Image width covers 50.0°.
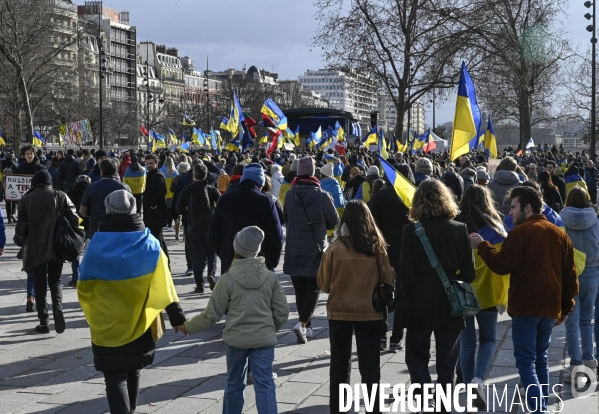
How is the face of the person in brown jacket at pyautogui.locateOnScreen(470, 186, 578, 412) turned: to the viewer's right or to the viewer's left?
to the viewer's left

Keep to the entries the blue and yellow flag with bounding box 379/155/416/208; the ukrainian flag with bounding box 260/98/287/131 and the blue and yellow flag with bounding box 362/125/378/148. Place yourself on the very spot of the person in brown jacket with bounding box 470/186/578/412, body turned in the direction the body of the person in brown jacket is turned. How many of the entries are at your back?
0

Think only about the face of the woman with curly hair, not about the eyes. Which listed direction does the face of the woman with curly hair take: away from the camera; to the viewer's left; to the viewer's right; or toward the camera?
away from the camera

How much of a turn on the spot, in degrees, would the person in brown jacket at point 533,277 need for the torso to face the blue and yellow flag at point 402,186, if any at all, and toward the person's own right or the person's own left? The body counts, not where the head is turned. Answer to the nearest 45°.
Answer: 0° — they already face it

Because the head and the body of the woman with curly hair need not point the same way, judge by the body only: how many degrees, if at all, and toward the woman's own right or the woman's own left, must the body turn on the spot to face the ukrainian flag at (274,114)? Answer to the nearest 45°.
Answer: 0° — they already face it

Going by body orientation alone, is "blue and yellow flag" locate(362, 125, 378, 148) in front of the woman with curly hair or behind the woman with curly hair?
in front

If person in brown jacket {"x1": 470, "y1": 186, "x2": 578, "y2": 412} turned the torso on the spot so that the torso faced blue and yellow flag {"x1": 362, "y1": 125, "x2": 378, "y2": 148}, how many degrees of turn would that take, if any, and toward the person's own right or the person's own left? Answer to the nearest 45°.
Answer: approximately 45° to the person's own right

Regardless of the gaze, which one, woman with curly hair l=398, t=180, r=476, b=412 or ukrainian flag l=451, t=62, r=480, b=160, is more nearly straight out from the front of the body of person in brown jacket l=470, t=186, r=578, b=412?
the ukrainian flag

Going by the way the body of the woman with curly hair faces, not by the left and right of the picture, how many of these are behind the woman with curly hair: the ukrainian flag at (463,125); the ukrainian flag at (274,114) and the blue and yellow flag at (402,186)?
0

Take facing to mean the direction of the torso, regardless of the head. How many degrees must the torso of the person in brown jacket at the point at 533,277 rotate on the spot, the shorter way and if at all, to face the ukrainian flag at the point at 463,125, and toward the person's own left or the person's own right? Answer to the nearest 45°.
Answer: approximately 45° to the person's own right

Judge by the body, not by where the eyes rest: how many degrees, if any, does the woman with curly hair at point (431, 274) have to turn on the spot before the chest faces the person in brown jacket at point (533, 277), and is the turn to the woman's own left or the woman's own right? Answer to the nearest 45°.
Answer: approximately 45° to the woman's own right

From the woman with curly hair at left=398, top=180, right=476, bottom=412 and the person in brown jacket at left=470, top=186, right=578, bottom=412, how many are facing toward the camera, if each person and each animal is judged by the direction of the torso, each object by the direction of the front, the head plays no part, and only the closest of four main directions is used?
0

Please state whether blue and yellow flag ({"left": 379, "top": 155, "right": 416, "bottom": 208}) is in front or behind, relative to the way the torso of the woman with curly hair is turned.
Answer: in front

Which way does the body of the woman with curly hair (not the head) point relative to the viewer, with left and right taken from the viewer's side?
facing away from the viewer

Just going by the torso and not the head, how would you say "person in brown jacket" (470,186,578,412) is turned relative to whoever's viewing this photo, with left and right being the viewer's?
facing away from the viewer and to the left of the viewer

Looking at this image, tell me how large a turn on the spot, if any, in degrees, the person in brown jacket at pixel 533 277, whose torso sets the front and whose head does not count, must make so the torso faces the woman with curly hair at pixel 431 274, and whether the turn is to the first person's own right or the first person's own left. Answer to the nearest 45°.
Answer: approximately 90° to the first person's own left

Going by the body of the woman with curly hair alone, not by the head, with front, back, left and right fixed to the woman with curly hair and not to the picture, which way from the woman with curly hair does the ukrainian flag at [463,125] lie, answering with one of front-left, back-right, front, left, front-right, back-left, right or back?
front
